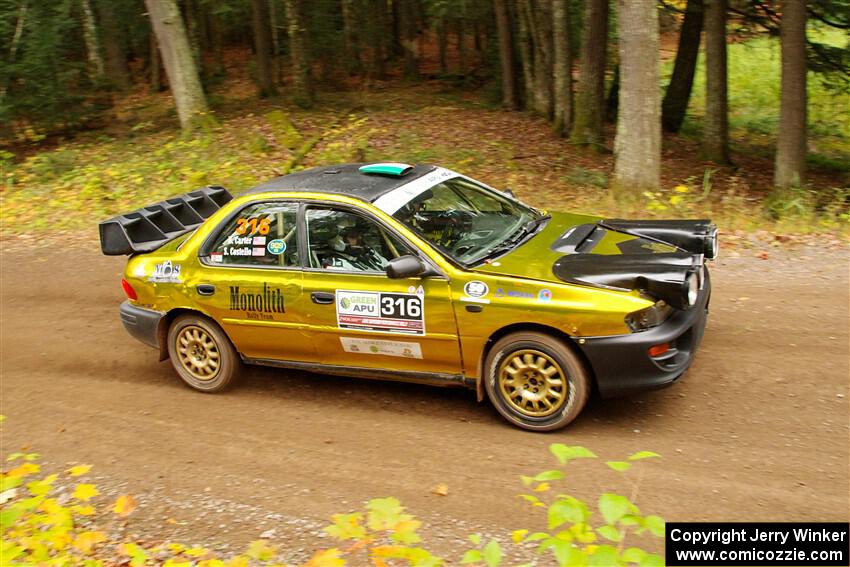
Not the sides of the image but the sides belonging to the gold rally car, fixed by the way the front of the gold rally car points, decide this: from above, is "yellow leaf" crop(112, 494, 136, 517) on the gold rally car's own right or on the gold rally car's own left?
on the gold rally car's own right

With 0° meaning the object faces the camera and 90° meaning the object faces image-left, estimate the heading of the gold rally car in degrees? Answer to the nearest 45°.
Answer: approximately 315°

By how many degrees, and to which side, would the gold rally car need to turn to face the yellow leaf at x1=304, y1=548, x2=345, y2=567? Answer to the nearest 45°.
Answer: approximately 45° to its right

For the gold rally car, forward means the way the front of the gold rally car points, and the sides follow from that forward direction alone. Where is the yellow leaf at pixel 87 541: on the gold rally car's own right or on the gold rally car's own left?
on the gold rally car's own right
